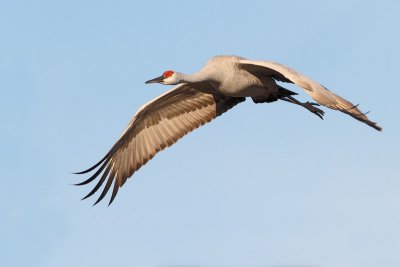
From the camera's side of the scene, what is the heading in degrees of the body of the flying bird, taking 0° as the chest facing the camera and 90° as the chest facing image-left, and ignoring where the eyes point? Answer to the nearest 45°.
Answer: approximately 45°
